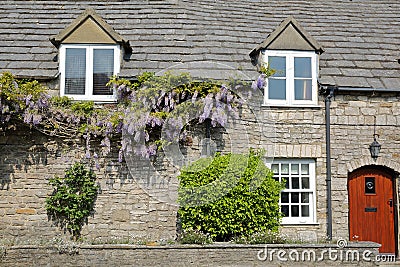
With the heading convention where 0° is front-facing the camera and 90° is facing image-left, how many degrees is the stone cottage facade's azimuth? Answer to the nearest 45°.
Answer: approximately 0°

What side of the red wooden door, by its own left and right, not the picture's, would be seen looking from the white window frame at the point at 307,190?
right

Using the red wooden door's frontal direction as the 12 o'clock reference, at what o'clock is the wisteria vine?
The wisteria vine is roughly at 2 o'clock from the red wooden door.

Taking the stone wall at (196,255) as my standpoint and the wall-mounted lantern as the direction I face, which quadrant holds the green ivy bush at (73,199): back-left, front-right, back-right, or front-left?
back-left

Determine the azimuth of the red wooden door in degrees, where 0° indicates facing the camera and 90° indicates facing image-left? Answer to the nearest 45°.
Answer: approximately 0°
